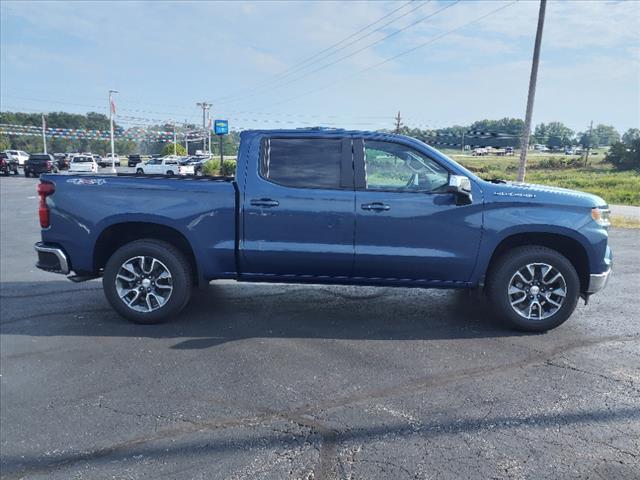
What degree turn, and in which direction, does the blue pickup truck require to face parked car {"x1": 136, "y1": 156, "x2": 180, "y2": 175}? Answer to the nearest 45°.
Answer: approximately 90° to its left

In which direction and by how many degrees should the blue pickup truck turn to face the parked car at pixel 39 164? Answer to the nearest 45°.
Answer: approximately 135° to its left

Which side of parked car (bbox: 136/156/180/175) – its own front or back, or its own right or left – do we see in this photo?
left

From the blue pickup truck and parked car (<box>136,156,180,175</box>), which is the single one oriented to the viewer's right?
the blue pickup truck

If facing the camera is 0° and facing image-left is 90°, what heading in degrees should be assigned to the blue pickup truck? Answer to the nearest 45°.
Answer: approximately 270°
